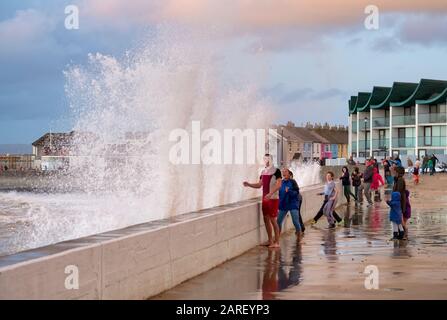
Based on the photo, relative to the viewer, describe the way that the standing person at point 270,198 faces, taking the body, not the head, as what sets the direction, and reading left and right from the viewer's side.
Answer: facing the viewer and to the left of the viewer

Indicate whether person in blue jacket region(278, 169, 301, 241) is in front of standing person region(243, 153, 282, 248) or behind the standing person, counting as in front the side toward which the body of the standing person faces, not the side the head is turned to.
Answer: behind

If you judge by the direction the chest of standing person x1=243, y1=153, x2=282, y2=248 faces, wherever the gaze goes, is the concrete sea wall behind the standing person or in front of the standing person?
in front

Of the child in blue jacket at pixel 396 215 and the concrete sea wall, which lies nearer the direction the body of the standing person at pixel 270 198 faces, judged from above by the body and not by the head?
the concrete sea wall

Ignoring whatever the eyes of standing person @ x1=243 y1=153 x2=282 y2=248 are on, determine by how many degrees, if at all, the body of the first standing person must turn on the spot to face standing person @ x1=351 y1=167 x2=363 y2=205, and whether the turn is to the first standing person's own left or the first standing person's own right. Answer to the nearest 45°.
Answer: approximately 135° to the first standing person's own right

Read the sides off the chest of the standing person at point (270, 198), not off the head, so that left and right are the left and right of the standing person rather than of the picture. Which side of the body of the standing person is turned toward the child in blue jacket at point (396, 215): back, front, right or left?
back

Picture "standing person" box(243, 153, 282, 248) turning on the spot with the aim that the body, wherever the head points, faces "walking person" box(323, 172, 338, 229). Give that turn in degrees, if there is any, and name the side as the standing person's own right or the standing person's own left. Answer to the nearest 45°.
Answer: approximately 135° to the standing person's own right

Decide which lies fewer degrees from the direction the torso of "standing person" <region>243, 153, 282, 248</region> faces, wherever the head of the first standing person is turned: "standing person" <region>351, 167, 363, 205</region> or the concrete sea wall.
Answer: the concrete sea wall
